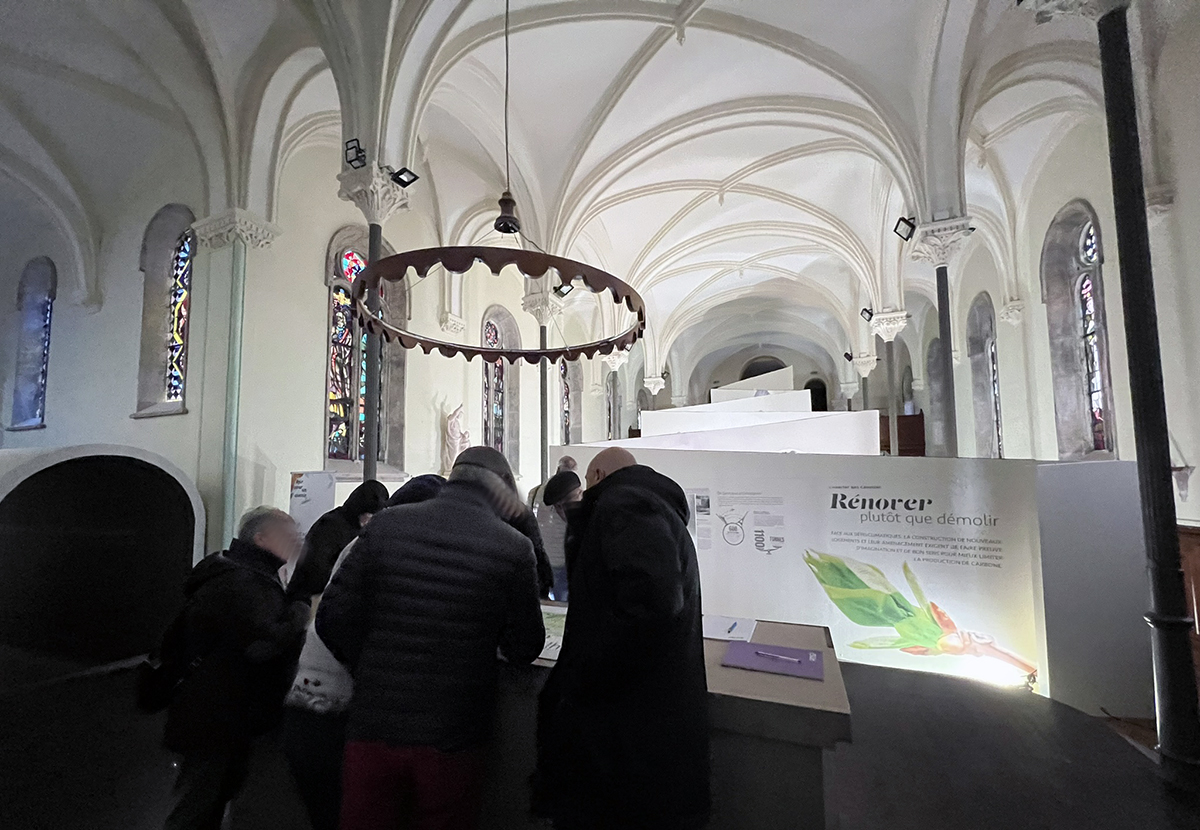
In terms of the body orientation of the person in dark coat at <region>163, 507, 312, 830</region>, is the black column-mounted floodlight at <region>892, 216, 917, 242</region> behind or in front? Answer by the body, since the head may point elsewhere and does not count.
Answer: in front

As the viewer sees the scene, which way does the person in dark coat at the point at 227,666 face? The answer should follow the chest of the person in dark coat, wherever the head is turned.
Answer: to the viewer's right

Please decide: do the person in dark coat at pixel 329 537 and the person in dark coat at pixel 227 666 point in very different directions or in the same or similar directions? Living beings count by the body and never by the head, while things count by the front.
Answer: same or similar directions

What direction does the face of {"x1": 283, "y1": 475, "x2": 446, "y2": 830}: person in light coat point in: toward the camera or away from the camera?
away from the camera

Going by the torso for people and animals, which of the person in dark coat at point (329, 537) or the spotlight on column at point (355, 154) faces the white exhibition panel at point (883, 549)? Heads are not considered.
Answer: the person in dark coat

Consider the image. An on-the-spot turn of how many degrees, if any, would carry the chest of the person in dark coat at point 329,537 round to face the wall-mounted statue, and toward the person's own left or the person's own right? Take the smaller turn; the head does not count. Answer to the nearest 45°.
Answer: approximately 90° to the person's own left
